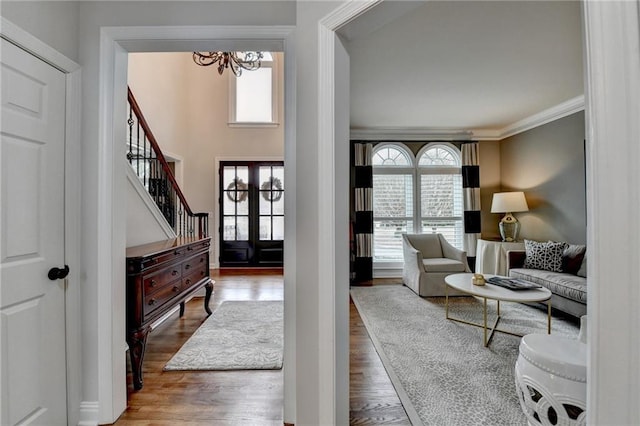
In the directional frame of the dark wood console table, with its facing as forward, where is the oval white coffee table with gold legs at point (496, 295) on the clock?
The oval white coffee table with gold legs is roughly at 11 o'clock from the dark wood console table.

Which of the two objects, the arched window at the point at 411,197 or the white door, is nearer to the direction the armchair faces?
the white door

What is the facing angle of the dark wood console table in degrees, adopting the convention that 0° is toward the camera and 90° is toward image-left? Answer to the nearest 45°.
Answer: approximately 315°

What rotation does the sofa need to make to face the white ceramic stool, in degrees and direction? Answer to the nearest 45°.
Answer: approximately 45° to its left

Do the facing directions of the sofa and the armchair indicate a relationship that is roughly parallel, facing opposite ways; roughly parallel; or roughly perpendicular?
roughly perpendicular

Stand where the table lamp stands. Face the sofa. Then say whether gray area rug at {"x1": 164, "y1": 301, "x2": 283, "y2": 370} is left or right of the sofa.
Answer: right

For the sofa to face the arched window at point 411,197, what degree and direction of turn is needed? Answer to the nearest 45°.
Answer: approximately 90° to its right

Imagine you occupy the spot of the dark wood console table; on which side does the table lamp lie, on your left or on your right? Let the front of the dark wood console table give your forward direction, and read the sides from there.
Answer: on your left

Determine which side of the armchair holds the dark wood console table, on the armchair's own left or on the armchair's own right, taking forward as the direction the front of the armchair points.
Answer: on the armchair's own right
